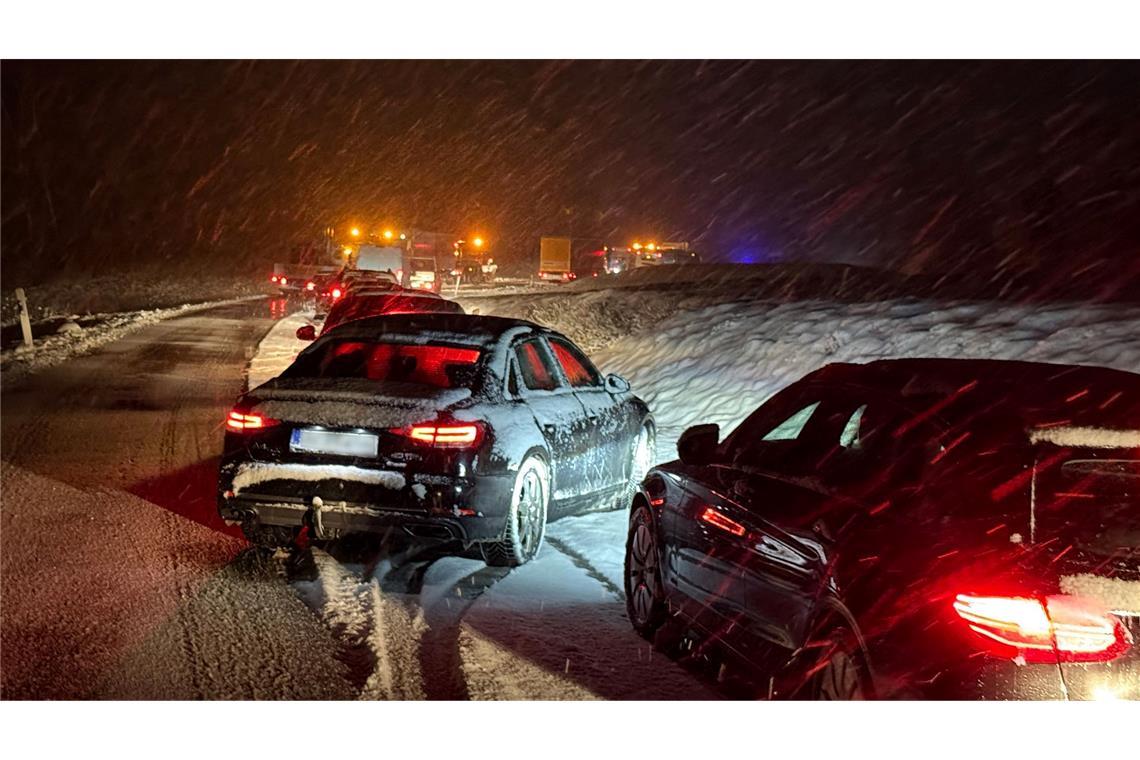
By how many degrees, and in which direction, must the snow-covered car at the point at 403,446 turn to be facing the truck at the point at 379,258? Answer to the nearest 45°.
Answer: approximately 45° to its left

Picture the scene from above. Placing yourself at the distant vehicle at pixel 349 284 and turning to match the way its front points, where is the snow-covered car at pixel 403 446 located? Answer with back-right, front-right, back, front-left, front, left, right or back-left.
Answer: back

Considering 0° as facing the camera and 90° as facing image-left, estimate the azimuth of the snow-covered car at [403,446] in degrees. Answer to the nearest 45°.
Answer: approximately 225°

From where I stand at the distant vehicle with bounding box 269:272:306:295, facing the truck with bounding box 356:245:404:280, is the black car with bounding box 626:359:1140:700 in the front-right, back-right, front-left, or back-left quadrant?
back-right

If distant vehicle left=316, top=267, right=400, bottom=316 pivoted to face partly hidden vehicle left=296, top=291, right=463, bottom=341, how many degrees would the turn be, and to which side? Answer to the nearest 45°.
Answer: approximately 180°

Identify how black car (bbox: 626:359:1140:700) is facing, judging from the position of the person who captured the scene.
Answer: facing away from the viewer and to the left of the viewer

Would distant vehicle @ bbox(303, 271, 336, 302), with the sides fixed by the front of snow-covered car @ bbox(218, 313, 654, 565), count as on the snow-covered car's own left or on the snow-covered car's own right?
on the snow-covered car's own left

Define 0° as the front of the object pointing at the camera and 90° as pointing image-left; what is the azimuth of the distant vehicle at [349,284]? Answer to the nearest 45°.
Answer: approximately 180°

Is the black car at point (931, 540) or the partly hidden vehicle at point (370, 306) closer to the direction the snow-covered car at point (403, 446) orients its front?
the partly hidden vehicle

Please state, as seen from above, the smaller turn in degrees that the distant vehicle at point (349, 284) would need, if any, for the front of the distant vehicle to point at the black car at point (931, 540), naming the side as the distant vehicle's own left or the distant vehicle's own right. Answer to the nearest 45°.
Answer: approximately 180°

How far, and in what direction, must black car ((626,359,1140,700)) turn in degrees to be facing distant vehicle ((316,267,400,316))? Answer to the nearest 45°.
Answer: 0° — it already faces it
